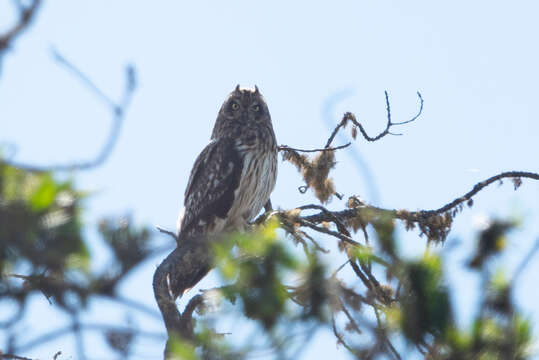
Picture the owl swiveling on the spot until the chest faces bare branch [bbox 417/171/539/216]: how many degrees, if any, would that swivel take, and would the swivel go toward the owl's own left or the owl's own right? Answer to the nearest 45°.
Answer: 0° — it already faces it

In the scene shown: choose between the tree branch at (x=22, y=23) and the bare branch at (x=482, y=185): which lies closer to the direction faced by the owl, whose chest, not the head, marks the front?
the bare branch

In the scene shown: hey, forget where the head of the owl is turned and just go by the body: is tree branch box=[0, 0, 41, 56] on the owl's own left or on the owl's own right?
on the owl's own right

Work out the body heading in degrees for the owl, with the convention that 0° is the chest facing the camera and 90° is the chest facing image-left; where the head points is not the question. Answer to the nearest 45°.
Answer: approximately 315°
